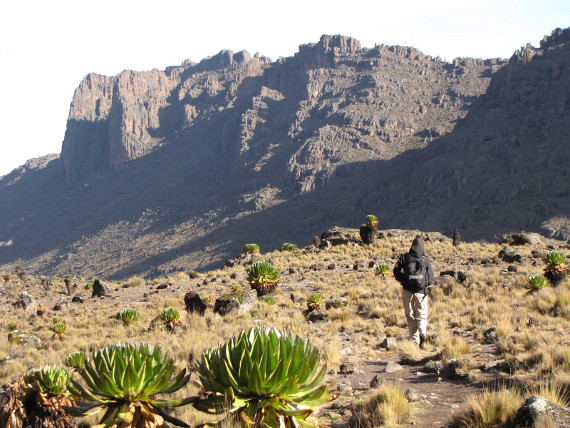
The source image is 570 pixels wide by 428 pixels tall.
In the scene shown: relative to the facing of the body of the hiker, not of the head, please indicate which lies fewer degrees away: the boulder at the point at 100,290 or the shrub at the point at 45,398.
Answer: the boulder

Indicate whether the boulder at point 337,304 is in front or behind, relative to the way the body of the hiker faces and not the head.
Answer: in front

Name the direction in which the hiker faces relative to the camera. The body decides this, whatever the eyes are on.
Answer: away from the camera

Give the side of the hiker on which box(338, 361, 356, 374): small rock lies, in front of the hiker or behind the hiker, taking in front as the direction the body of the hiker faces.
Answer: behind

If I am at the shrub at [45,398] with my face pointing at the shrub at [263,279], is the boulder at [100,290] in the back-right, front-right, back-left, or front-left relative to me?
front-left

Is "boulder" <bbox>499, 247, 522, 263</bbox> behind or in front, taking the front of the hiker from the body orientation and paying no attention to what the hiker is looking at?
in front

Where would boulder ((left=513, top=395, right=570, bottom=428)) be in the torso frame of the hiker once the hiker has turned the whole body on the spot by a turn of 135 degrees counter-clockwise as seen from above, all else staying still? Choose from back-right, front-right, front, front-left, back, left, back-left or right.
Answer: front-left

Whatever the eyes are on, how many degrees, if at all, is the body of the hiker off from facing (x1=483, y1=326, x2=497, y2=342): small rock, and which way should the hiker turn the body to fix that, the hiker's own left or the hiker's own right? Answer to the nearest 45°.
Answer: approximately 90° to the hiker's own right

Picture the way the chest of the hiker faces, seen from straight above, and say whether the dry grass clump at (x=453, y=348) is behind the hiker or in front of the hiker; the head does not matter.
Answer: behind

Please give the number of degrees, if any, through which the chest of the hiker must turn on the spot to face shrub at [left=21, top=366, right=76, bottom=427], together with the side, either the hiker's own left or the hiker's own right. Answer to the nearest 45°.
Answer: approximately 135° to the hiker's own left

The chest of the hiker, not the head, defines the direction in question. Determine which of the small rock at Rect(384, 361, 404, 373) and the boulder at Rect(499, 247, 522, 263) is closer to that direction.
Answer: the boulder

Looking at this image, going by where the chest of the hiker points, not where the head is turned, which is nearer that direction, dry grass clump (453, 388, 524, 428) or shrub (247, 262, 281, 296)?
the shrub

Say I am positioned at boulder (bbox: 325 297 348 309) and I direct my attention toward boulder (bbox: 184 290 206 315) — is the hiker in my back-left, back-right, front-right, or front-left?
back-left
